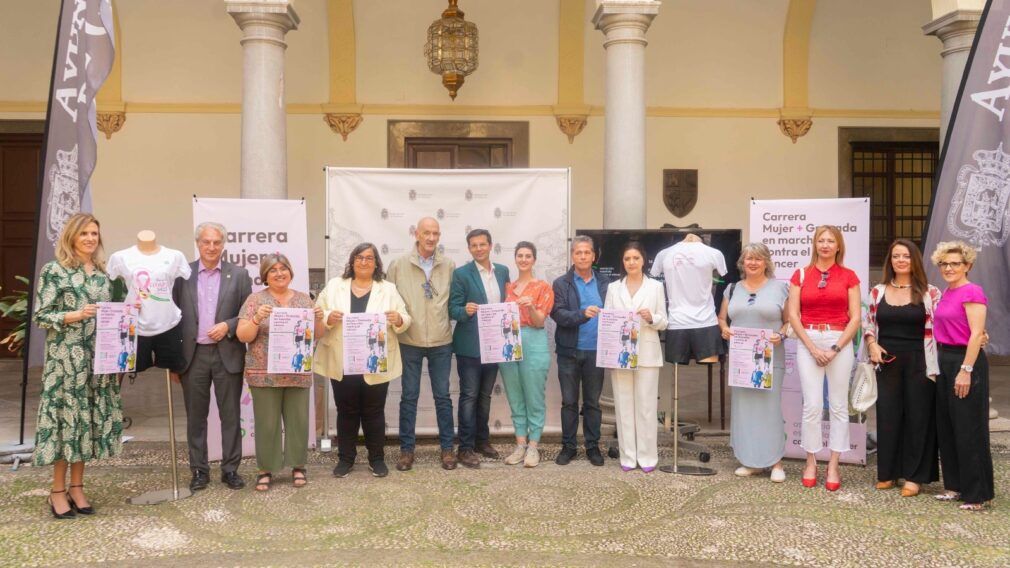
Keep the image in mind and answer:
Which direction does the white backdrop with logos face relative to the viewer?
toward the camera

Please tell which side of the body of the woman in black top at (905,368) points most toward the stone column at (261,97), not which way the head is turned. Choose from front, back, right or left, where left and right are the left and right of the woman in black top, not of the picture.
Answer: right

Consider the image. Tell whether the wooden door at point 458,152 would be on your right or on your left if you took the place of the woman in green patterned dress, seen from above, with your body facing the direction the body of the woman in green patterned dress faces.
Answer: on your left

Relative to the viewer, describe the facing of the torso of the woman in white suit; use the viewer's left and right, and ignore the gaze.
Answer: facing the viewer

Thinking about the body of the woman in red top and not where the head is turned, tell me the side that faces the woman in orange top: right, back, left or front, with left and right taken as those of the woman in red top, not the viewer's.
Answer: right

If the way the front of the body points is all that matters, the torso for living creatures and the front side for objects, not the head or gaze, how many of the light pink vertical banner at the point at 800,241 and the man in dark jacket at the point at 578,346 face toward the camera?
2

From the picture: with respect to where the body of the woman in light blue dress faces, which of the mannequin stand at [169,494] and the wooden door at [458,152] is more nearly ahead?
the mannequin stand

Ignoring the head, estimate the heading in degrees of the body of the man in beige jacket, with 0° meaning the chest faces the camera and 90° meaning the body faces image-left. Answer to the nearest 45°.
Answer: approximately 0°

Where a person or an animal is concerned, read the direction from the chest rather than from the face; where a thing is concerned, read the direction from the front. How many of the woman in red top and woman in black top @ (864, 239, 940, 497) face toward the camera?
2
